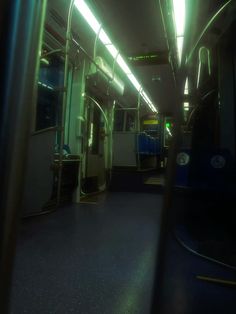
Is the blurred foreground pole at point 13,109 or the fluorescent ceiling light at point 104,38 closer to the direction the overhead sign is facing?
the blurred foreground pole

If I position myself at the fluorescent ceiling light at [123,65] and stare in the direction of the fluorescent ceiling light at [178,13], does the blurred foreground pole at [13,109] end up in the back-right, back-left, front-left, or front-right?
front-right

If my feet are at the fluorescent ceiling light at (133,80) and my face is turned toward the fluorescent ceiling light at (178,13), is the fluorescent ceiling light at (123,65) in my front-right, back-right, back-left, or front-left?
front-right

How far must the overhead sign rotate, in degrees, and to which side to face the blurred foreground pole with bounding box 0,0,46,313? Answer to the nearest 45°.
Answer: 0° — it already faces it

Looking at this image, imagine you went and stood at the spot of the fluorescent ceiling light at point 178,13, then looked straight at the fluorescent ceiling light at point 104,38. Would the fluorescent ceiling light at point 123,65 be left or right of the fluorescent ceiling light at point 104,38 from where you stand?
right

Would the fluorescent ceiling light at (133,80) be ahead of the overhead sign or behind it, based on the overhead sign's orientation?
behind

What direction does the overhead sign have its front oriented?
toward the camera

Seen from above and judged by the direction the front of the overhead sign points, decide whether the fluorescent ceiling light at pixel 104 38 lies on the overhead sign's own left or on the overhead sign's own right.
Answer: on the overhead sign's own right
